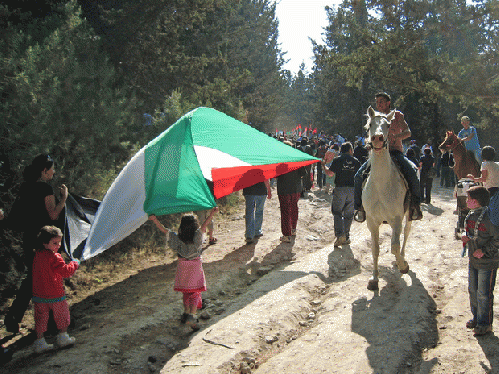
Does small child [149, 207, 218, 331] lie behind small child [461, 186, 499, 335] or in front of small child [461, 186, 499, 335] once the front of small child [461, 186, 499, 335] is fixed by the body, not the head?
in front

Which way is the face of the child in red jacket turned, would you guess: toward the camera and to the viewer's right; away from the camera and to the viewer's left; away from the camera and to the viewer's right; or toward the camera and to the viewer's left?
toward the camera and to the viewer's right

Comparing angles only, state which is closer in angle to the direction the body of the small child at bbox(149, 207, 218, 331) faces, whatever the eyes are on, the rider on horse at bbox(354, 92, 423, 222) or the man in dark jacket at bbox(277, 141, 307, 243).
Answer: the man in dark jacket

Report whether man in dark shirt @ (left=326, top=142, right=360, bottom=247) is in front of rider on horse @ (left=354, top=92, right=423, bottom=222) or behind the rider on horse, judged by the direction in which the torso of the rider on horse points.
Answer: behind

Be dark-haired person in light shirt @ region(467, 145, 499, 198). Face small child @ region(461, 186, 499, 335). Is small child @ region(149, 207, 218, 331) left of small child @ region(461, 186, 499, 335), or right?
right

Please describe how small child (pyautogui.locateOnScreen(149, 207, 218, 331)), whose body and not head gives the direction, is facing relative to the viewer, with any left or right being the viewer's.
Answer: facing away from the viewer

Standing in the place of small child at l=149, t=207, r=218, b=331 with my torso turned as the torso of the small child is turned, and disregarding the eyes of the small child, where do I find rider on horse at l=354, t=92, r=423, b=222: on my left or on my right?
on my right

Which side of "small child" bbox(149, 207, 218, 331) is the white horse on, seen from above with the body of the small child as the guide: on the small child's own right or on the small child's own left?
on the small child's own right

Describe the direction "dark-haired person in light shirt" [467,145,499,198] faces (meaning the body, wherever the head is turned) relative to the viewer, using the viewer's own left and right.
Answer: facing away from the viewer and to the left of the viewer
